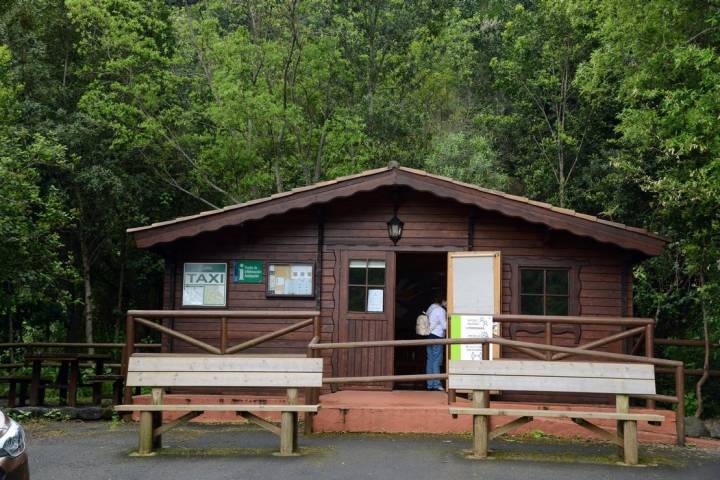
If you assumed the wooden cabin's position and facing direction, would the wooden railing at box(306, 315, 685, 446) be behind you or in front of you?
in front

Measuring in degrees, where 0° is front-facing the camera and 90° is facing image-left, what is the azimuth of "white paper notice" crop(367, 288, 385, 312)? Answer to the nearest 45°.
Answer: approximately 0°

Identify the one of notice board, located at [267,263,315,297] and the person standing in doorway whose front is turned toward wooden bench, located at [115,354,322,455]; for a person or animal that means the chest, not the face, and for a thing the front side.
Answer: the notice board

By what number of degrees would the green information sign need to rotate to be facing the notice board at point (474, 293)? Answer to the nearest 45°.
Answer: approximately 90° to its left

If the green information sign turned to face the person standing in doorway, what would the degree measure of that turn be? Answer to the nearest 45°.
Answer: approximately 90° to its left

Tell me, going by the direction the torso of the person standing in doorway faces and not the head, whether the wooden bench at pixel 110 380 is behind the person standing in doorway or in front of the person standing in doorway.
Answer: behind

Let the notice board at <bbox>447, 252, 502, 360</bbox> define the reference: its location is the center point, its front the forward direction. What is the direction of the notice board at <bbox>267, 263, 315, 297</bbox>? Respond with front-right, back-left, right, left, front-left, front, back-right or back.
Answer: right

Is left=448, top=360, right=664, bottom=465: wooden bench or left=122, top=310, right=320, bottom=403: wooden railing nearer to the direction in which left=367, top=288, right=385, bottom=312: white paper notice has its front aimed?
the wooden bench

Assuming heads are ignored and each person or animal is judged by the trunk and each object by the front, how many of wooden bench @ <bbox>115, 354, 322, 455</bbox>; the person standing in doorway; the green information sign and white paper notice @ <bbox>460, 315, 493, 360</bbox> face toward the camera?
3

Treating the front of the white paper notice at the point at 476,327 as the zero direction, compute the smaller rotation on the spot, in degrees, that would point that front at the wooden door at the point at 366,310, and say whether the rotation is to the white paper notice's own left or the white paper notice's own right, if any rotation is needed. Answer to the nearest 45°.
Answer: approximately 90° to the white paper notice's own right

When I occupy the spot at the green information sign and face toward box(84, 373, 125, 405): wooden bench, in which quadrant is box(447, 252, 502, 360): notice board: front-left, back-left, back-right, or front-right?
back-right

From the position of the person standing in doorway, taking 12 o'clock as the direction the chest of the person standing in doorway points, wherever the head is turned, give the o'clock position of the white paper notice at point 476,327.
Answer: The white paper notice is roughly at 2 o'clock from the person standing in doorway.
